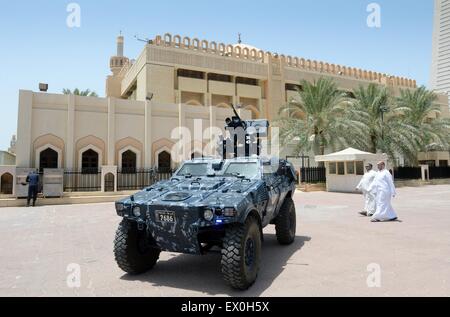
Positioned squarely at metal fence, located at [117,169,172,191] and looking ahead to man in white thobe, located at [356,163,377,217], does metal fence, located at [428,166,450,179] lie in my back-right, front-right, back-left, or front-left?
front-left

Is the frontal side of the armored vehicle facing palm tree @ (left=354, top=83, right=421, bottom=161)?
no

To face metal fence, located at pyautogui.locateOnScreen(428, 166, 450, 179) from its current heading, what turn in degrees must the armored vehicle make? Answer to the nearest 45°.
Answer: approximately 180°

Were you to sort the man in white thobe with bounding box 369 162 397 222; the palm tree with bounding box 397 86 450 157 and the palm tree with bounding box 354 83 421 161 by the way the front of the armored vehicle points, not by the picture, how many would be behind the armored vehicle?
3

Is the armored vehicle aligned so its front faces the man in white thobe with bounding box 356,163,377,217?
no

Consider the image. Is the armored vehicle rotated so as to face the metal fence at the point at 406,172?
no

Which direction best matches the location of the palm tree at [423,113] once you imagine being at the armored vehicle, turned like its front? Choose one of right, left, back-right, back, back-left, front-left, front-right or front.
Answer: back

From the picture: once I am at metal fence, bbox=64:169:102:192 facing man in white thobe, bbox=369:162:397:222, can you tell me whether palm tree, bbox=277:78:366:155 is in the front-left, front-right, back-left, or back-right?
front-left

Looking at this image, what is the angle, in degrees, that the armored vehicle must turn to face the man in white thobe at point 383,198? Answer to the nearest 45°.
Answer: approximately 180°

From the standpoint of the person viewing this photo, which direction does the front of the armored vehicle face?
facing the viewer and to the left of the viewer

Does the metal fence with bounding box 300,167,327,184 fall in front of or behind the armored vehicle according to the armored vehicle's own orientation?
behind
